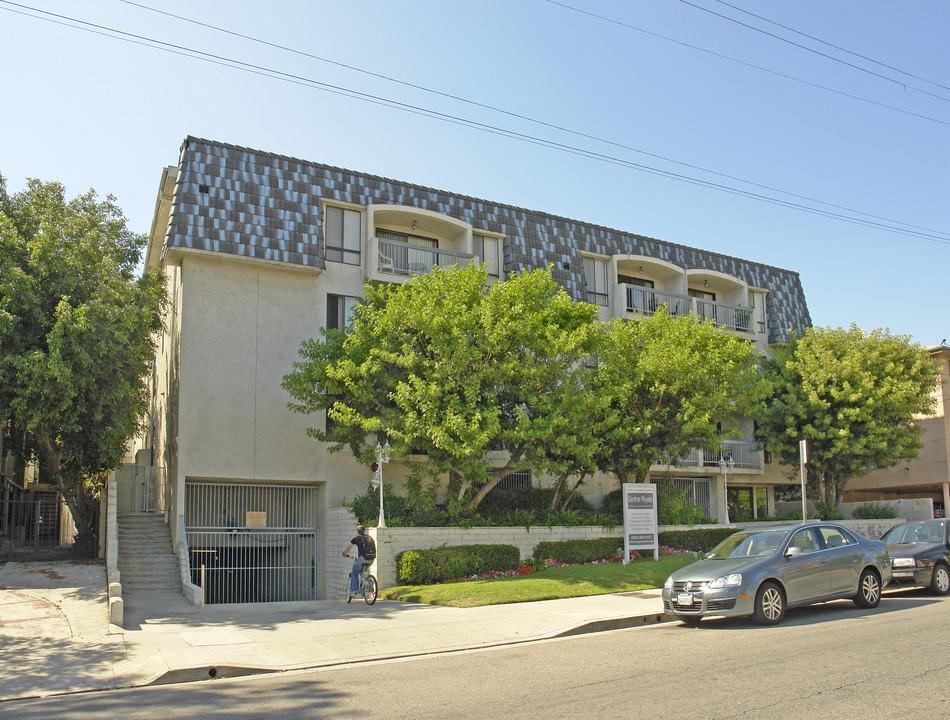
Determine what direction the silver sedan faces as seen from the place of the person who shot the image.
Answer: facing the viewer and to the left of the viewer

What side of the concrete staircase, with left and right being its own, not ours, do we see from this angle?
front

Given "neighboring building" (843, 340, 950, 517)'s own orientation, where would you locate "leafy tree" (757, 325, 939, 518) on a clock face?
The leafy tree is roughly at 2 o'clock from the neighboring building.

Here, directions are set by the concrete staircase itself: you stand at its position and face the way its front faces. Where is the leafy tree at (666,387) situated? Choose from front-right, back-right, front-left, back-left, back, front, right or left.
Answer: left

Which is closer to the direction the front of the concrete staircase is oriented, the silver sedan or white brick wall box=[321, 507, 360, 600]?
the silver sedan

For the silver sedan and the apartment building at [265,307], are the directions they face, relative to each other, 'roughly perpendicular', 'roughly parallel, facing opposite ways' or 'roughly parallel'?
roughly perpendicular

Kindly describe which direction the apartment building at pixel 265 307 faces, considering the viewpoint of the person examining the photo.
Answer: facing the viewer and to the right of the viewer

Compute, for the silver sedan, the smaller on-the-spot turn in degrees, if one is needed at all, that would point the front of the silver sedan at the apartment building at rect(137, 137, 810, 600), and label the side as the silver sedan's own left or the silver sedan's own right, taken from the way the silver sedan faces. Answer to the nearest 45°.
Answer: approximately 90° to the silver sedan's own right

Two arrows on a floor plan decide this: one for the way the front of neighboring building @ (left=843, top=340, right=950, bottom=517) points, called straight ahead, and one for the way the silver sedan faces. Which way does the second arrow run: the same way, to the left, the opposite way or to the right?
to the right

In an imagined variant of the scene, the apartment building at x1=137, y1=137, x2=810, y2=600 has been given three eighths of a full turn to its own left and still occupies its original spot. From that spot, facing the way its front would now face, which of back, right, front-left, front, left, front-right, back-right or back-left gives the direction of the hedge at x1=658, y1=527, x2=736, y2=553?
right
